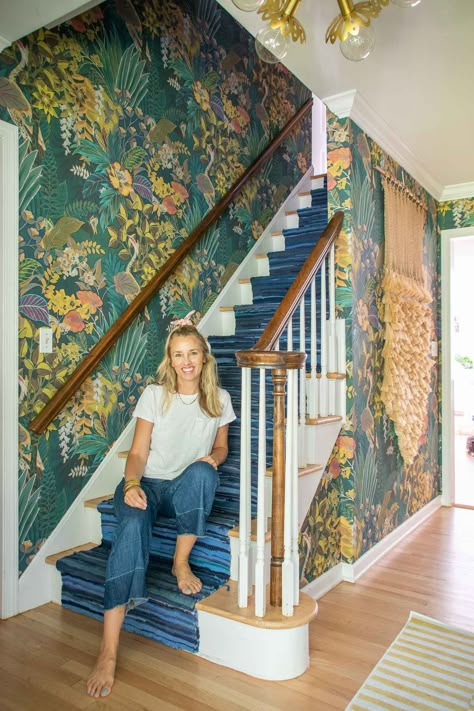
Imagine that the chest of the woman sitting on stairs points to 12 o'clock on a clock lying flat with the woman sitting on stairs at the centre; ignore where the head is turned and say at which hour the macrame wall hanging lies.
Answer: The macrame wall hanging is roughly at 8 o'clock from the woman sitting on stairs.

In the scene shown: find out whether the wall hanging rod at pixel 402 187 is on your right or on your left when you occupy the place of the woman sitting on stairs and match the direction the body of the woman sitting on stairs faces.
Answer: on your left

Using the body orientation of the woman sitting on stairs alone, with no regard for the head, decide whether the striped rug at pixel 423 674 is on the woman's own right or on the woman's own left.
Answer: on the woman's own left

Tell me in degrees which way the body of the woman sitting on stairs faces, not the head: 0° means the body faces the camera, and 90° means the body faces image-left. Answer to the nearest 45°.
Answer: approximately 0°

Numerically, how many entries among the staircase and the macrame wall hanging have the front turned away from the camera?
0
